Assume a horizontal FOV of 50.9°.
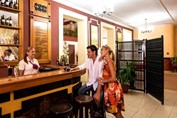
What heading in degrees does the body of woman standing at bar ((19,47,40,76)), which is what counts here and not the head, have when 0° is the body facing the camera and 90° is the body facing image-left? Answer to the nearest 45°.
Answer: approximately 315°

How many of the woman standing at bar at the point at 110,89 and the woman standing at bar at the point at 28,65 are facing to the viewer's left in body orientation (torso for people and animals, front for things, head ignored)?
1

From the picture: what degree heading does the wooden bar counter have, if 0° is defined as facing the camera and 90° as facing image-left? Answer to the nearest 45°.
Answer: approximately 315°

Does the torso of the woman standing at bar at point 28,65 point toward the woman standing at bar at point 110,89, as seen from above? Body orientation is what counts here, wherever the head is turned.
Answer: yes

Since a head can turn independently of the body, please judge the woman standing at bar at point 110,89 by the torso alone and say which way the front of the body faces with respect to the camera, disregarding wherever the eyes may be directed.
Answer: to the viewer's left
